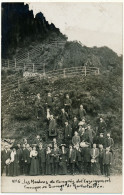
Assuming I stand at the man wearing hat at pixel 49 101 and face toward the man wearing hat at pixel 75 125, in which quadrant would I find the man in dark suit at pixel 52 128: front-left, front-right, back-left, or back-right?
front-right

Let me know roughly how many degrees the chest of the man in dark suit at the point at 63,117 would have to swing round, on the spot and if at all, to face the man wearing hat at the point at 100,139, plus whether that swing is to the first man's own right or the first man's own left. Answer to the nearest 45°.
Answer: approximately 90° to the first man's own left

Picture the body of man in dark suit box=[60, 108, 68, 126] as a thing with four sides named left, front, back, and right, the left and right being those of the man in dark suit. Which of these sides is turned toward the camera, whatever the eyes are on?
front

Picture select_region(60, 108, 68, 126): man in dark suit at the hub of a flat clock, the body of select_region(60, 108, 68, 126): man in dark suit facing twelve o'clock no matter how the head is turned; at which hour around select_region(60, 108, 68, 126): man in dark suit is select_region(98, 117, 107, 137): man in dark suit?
select_region(98, 117, 107, 137): man in dark suit is roughly at 9 o'clock from select_region(60, 108, 68, 126): man in dark suit.

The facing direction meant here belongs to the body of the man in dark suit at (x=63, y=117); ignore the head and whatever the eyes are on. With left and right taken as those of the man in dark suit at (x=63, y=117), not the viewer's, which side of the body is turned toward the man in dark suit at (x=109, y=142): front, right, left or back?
left

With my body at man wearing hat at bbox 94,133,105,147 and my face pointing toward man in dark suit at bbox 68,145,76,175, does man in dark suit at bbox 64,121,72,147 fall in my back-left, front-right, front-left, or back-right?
front-right

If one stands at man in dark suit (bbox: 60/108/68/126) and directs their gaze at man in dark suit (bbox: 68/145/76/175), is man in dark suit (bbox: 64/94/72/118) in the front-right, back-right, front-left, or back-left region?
back-left
